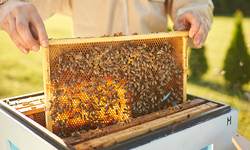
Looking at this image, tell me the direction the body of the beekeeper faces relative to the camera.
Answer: toward the camera

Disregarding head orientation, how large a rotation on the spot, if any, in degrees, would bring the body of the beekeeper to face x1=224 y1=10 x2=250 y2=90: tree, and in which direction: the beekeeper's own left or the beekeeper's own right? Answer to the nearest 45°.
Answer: approximately 135° to the beekeeper's own left
